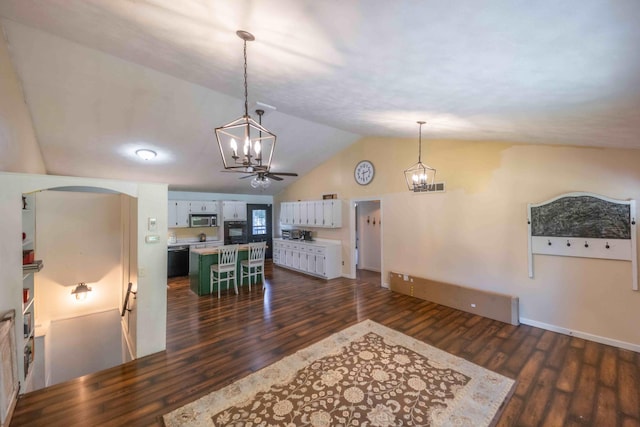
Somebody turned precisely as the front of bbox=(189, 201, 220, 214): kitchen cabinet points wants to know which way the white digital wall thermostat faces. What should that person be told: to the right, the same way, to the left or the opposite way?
the same way

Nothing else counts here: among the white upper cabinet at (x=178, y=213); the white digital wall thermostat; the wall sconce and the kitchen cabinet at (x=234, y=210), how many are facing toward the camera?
4

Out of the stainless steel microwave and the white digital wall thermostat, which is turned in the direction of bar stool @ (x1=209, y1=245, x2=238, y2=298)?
the stainless steel microwave

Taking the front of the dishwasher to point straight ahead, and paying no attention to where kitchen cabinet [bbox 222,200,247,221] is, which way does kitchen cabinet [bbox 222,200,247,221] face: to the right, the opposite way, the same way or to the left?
the same way

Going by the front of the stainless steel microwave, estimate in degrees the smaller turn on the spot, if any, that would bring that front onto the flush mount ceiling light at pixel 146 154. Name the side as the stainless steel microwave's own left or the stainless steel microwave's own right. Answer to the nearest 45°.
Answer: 0° — it already faces it

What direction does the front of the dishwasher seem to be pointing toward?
toward the camera

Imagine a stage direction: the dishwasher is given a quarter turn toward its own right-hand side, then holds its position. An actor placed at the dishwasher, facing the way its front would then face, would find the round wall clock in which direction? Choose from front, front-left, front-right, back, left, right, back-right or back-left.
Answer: back-left

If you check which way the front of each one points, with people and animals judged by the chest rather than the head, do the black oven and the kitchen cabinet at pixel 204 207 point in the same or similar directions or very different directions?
same or similar directions

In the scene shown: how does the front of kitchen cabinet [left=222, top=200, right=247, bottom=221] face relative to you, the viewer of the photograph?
facing the viewer

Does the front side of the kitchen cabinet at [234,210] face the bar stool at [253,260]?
yes

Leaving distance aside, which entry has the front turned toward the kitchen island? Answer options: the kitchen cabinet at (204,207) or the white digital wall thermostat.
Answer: the kitchen cabinet

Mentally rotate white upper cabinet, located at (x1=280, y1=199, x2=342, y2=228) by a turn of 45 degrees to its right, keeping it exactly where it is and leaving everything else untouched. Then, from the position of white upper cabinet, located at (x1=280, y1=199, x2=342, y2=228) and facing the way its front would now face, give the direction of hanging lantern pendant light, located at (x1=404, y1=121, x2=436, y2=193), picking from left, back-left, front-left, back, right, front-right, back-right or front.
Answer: back-left

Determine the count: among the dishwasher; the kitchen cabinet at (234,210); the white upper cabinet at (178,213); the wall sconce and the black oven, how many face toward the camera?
5

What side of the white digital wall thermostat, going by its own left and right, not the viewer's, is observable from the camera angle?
front

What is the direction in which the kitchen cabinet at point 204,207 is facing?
toward the camera

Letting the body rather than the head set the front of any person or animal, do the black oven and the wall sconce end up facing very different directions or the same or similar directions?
same or similar directions

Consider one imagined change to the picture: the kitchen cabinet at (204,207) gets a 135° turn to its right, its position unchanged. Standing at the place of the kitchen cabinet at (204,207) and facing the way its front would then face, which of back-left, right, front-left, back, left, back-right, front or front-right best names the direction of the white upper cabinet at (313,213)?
back

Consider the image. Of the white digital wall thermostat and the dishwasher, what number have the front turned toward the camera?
2

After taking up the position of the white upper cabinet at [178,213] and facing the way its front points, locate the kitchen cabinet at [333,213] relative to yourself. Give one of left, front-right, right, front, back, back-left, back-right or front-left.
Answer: front-left
